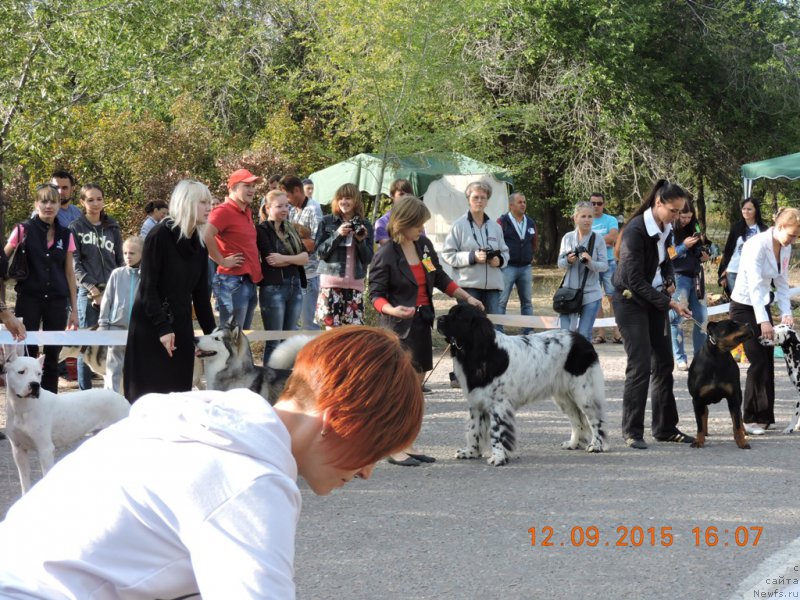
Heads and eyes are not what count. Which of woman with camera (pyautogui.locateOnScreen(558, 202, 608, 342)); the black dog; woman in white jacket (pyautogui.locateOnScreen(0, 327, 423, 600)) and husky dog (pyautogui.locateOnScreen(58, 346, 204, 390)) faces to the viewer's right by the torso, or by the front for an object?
the woman in white jacket

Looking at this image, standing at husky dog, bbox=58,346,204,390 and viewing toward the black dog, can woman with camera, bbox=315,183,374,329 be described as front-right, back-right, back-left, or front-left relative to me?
front-left

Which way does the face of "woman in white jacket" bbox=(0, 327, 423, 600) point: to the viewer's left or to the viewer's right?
to the viewer's right

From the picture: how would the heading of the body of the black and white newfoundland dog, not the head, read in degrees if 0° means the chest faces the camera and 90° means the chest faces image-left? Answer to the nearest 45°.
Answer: approximately 45°

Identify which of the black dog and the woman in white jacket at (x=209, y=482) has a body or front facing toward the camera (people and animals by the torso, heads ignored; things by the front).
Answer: the black dog

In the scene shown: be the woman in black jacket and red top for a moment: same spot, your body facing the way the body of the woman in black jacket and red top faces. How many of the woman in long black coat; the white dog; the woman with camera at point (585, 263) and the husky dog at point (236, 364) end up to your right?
3

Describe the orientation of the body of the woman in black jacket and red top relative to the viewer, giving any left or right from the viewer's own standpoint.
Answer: facing the viewer and to the right of the viewer

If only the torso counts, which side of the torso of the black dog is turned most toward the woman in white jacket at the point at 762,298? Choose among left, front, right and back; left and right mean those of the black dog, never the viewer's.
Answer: back

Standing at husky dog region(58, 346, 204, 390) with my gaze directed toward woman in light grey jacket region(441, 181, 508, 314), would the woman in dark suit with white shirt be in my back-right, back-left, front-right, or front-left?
front-right

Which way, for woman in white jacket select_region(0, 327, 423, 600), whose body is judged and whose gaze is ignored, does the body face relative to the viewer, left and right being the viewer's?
facing to the right of the viewer

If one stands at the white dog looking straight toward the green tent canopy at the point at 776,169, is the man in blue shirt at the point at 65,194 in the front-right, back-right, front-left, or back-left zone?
front-left

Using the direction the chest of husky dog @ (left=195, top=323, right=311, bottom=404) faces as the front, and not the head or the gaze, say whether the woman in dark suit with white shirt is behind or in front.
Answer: behind

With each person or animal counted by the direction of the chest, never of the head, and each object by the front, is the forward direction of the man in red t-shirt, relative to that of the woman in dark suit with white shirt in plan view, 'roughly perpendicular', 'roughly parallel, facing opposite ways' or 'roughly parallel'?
roughly parallel
